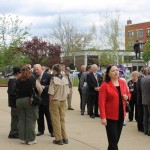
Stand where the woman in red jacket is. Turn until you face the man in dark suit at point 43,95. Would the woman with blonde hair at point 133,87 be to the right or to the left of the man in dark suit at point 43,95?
right

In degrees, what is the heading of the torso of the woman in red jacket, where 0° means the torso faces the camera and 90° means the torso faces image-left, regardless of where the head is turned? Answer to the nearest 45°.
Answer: approximately 315°

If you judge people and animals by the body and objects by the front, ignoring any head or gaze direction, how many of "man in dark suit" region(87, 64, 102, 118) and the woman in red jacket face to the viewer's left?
0

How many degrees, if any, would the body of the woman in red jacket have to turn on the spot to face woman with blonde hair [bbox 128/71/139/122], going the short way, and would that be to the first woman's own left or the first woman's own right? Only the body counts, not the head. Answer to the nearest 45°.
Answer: approximately 135° to the first woman's own left

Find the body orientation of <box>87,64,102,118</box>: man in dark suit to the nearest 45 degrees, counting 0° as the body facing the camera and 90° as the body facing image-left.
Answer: approximately 315°

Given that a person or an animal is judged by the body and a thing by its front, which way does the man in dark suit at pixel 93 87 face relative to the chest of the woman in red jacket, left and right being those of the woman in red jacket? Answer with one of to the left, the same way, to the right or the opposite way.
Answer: the same way

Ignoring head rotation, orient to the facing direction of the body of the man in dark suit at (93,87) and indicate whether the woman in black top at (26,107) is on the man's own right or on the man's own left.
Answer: on the man's own right
